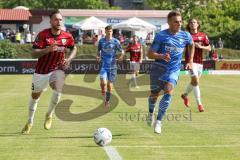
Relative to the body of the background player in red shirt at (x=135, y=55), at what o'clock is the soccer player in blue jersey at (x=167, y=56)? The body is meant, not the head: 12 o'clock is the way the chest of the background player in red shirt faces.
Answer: The soccer player in blue jersey is roughly at 12 o'clock from the background player in red shirt.

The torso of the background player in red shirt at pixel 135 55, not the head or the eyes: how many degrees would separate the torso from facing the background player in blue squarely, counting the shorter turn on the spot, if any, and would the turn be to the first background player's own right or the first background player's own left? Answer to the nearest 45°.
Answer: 0° — they already face them

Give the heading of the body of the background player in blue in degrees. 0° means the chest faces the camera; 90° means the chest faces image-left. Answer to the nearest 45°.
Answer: approximately 0°

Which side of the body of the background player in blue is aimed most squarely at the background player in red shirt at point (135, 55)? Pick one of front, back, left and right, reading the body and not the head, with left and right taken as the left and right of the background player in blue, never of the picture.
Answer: back

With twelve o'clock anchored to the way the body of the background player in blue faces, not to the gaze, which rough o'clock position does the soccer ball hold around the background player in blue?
The soccer ball is roughly at 12 o'clock from the background player in blue.

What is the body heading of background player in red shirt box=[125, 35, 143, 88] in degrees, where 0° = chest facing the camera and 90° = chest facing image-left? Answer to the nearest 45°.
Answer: approximately 0°

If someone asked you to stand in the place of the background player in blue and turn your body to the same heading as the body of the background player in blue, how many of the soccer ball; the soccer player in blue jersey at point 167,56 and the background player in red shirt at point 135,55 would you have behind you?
1

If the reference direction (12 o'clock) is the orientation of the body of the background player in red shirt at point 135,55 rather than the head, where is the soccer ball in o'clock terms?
The soccer ball is roughly at 12 o'clock from the background player in red shirt.

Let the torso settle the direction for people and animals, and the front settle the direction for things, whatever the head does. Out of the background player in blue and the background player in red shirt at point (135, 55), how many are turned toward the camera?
2
